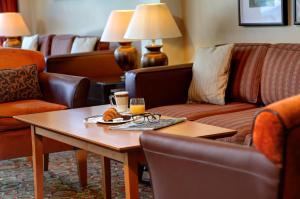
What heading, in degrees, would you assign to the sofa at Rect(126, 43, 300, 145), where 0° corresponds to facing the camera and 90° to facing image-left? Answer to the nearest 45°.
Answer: approximately 45°

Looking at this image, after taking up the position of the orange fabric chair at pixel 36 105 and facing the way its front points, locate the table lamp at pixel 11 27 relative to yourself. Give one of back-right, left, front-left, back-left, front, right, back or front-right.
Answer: back-left

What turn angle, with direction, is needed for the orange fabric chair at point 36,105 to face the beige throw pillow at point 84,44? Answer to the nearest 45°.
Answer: approximately 135° to its left

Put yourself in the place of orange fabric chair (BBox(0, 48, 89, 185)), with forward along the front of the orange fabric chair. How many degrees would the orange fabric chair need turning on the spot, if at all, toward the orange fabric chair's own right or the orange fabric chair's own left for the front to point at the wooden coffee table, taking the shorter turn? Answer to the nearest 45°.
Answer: approximately 45° to the orange fabric chair's own right

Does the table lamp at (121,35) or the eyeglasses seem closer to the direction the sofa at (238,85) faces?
the eyeglasses

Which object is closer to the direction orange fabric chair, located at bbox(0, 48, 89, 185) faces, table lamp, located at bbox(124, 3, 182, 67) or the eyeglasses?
the eyeglasses

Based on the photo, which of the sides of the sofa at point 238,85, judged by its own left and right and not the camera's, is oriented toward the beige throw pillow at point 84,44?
right

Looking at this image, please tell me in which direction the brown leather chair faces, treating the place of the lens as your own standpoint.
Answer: facing away from the viewer and to the left of the viewer

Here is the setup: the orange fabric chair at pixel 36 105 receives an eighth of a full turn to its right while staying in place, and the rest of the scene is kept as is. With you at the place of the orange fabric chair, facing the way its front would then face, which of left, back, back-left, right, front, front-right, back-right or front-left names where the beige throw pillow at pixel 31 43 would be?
back

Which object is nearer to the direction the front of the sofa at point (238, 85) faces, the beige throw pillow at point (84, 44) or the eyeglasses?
the eyeglasses

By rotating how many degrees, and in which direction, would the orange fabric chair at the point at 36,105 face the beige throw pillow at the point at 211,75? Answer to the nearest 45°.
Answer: approximately 45° to its left

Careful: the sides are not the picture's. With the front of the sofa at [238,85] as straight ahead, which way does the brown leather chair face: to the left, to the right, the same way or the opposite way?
to the right

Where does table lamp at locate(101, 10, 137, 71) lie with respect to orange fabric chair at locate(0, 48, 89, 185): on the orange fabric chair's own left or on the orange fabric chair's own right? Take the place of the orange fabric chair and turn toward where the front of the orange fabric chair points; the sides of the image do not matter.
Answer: on the orange fabric chair's own left
